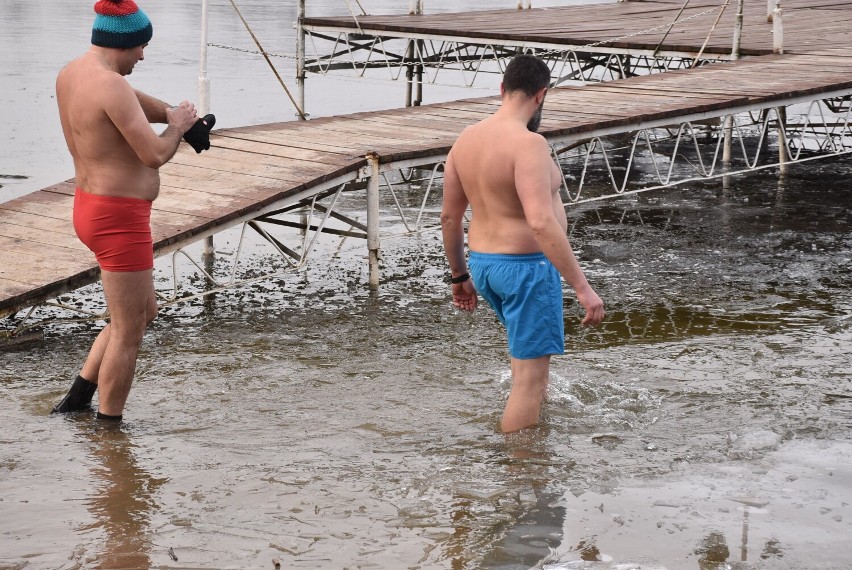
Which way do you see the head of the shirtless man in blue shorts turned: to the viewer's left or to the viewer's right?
to the viewer's right

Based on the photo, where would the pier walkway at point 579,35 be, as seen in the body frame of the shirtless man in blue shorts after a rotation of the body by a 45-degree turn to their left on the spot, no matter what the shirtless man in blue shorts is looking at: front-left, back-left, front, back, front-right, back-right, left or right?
front

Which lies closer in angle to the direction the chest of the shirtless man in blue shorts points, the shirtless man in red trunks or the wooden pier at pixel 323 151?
the wooden pier

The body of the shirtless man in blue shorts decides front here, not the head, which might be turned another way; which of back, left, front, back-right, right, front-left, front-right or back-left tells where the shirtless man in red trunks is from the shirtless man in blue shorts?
back-left

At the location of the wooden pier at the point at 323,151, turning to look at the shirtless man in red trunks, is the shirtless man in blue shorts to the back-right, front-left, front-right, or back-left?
front-left

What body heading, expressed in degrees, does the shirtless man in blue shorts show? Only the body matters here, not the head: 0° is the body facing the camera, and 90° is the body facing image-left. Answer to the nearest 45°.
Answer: approximately 225°
